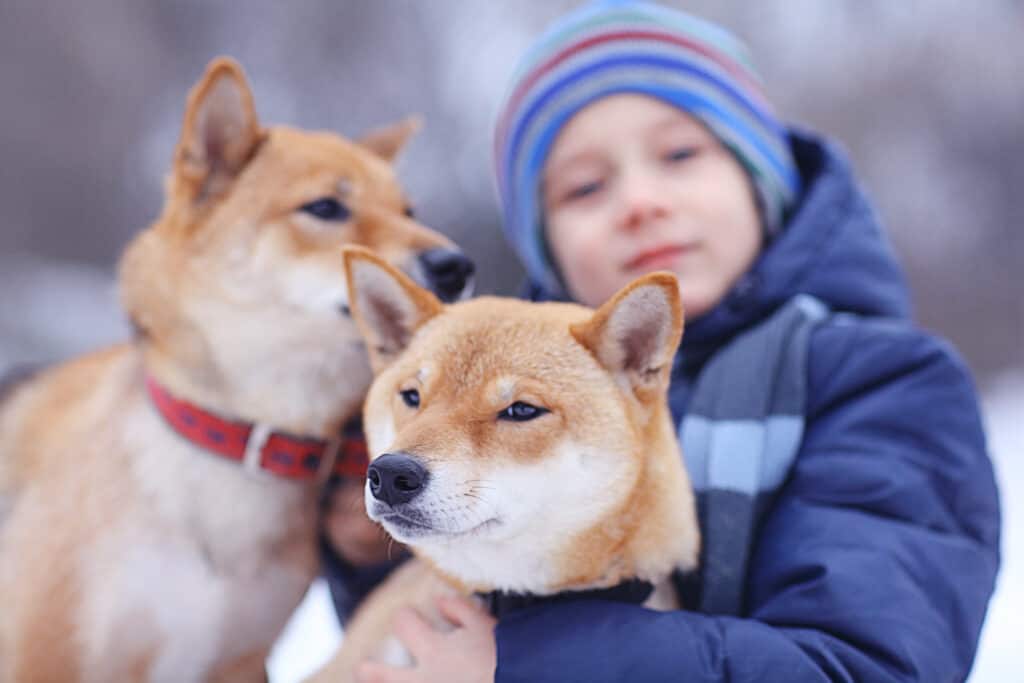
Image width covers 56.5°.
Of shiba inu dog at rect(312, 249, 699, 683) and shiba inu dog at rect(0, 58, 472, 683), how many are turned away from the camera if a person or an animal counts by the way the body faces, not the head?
0

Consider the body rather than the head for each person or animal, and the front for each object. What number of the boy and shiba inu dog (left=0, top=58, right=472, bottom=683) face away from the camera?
0

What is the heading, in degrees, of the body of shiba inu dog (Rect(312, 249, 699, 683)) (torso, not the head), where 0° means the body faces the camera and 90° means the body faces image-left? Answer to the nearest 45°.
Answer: approximately 45°

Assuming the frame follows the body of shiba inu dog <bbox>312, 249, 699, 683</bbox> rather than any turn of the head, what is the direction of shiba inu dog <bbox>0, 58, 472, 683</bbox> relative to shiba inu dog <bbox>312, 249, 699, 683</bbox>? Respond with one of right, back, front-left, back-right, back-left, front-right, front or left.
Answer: right
